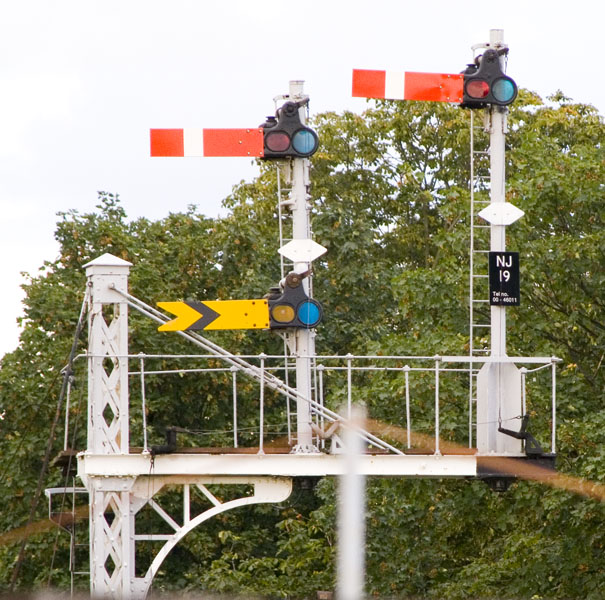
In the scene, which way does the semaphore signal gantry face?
toward the camera
